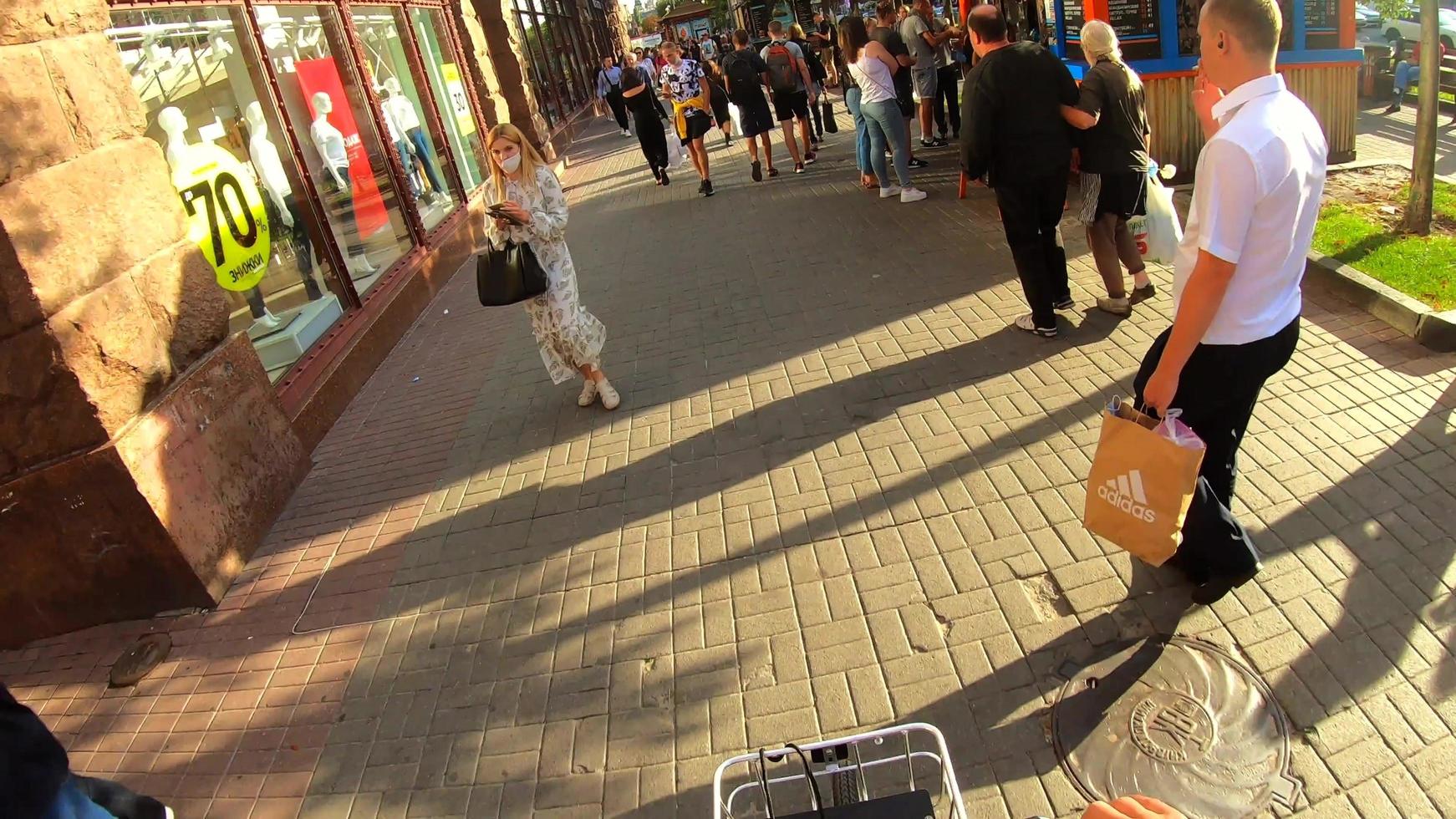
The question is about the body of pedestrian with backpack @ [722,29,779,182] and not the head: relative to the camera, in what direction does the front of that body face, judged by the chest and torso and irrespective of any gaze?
away from the camera

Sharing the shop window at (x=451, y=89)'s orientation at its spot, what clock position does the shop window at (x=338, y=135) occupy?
the shop window at (x=338, y=135) is roughly at 2 o'clock from the shop window at (x=451, y=89).

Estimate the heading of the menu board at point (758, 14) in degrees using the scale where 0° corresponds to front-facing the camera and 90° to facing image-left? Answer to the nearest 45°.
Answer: approximately 0°

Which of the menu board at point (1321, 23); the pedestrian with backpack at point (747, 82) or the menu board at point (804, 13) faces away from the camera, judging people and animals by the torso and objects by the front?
the pedestrian with backpack

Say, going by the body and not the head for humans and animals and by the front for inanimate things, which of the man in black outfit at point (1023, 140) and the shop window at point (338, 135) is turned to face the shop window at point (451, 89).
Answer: the man in black outfit

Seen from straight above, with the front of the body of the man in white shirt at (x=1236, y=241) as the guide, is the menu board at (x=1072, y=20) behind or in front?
in front

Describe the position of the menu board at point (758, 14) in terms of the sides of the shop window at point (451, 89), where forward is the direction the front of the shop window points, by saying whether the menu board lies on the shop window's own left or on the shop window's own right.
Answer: on the shop window's own left

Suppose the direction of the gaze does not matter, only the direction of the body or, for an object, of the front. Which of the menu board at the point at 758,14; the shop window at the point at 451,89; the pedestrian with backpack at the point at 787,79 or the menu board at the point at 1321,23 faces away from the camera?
the pedestrian with backpack

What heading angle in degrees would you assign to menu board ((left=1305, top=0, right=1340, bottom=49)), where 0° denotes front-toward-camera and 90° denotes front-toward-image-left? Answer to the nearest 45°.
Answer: approximately 0°

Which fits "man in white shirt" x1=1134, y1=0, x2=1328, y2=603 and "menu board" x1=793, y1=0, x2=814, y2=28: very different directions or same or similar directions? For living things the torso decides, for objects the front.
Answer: very different directions

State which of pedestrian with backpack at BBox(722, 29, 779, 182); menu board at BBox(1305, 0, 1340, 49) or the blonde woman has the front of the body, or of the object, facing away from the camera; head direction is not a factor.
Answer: the pedestrian with backpack

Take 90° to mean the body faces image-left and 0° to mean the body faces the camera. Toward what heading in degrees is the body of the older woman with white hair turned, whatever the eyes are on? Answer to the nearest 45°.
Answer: approximately 135°

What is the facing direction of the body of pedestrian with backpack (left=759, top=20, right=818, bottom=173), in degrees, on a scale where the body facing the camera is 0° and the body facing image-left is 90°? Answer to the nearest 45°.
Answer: approximately 180°

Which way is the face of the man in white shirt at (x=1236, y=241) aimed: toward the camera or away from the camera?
away from the camera

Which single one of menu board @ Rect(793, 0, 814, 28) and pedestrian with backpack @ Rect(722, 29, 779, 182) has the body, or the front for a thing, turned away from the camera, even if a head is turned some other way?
the pedestrian with backpack
